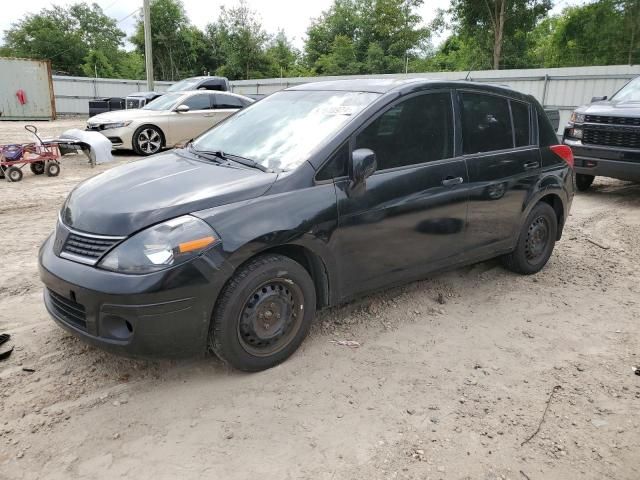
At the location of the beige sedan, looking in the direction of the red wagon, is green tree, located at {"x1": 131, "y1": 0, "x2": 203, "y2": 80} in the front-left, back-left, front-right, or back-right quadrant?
back-right

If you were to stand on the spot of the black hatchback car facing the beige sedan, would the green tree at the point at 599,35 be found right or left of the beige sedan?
right

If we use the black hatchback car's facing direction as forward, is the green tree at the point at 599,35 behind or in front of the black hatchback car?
behind

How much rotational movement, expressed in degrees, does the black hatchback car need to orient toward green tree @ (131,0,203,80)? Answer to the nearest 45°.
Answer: approximately 135° to its right

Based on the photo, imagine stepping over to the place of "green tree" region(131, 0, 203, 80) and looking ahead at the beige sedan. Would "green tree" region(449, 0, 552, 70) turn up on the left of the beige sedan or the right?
left

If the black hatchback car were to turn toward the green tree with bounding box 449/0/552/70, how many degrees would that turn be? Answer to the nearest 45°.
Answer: approximately 135° to its right

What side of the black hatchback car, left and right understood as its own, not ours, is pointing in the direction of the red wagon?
right

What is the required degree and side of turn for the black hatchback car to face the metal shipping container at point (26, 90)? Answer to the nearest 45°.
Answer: approximately 90° to its right

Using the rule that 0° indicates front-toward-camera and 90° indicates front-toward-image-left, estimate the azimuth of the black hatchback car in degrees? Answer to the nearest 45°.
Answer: approximately 45°

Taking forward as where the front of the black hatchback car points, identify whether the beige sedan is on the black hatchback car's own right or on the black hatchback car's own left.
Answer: on the black hatchback car's own right
